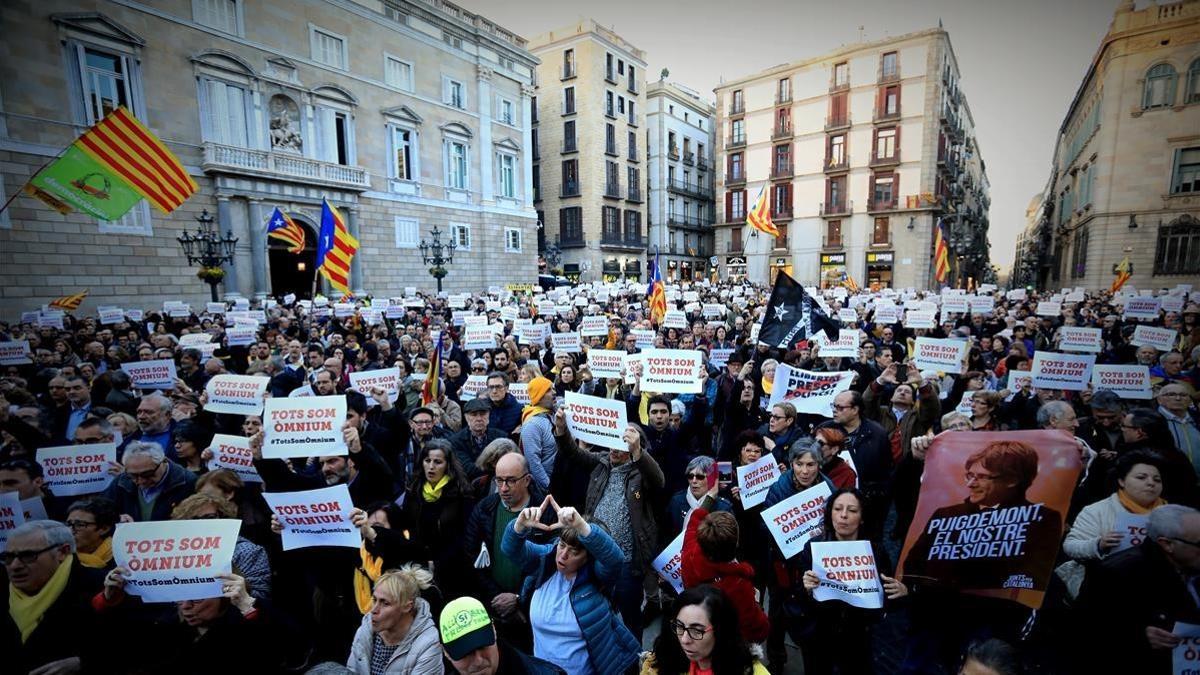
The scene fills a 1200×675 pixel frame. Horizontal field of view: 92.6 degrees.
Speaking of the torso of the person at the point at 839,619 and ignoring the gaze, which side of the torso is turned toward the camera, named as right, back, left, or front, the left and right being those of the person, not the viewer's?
front

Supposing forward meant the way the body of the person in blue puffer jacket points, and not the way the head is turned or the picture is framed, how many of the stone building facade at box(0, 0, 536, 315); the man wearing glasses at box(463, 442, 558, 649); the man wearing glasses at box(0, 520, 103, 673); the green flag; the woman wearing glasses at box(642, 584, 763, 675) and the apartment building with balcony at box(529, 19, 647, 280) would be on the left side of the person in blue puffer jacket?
1

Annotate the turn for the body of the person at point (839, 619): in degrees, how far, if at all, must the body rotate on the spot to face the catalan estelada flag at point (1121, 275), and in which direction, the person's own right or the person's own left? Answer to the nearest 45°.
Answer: approximately 180°

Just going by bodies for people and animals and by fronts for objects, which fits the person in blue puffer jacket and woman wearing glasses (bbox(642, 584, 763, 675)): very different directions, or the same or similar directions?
same or similar directions

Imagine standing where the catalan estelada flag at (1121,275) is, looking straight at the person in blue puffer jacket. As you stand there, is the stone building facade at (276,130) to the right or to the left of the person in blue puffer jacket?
right

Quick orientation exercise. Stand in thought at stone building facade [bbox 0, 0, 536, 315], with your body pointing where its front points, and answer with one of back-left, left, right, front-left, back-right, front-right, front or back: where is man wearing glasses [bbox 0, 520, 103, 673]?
front-right

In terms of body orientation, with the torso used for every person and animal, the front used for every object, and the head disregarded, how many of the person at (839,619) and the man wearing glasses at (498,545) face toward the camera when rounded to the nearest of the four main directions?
2

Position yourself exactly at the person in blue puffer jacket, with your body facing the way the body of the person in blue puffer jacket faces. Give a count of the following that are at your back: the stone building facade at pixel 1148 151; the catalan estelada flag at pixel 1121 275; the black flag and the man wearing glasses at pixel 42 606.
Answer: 3

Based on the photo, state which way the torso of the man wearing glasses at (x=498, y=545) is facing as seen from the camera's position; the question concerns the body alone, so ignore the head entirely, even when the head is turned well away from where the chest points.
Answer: toward the camera

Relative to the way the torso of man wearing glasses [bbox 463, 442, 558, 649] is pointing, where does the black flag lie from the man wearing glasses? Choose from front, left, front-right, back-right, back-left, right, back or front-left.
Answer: back-left

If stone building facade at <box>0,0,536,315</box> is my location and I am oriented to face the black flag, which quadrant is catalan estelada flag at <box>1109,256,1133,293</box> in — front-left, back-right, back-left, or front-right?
front-left

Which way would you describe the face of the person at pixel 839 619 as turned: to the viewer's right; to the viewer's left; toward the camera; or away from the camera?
toward the camera

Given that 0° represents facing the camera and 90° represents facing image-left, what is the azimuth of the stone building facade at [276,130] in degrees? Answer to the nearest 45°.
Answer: approximately 315°

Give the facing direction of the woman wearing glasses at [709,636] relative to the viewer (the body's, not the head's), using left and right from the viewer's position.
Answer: facing the viewer and to the left of the viewer

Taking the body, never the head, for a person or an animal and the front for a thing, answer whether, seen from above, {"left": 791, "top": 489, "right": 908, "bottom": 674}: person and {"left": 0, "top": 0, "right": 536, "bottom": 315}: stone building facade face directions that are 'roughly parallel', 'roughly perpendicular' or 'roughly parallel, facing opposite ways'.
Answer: roughly perpendicular
